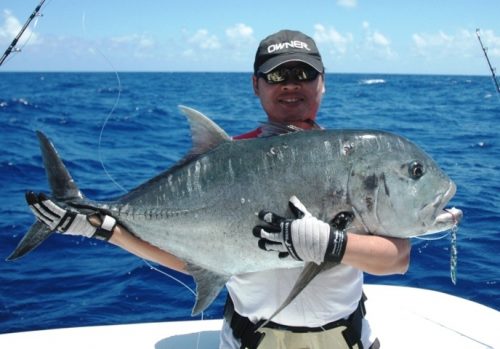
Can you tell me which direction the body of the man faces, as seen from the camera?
toward the camera

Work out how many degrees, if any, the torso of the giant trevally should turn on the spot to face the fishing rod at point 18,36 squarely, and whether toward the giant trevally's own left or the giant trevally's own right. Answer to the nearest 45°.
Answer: approximately 135° to the giant trevally's own left

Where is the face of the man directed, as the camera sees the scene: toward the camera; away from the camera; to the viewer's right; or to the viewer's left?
toward the camera

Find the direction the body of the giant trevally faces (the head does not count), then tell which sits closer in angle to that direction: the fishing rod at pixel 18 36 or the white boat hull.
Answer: the white boat hull

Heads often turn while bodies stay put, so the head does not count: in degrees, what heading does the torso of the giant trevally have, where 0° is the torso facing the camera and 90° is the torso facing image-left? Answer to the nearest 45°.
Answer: approximately 270°
